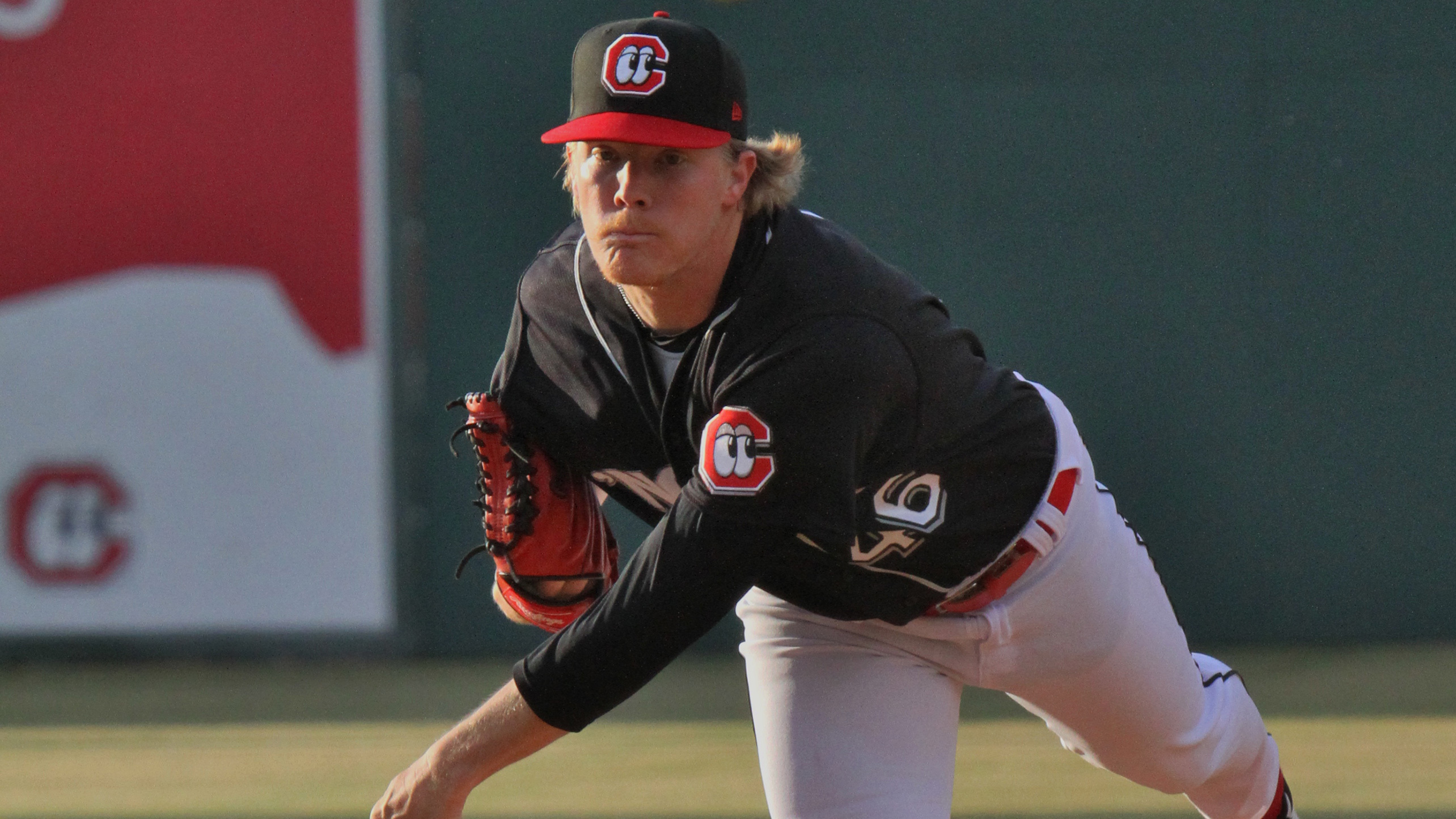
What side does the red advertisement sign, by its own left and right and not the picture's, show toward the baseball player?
front

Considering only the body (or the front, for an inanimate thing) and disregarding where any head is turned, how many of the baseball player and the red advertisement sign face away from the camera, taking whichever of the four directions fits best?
0

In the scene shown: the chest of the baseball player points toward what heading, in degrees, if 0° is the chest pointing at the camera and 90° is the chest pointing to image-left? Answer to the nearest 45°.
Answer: approximately 45°

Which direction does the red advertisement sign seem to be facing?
toward the camera

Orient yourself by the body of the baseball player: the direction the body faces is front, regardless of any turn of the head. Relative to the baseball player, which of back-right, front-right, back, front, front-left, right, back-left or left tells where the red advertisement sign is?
right
